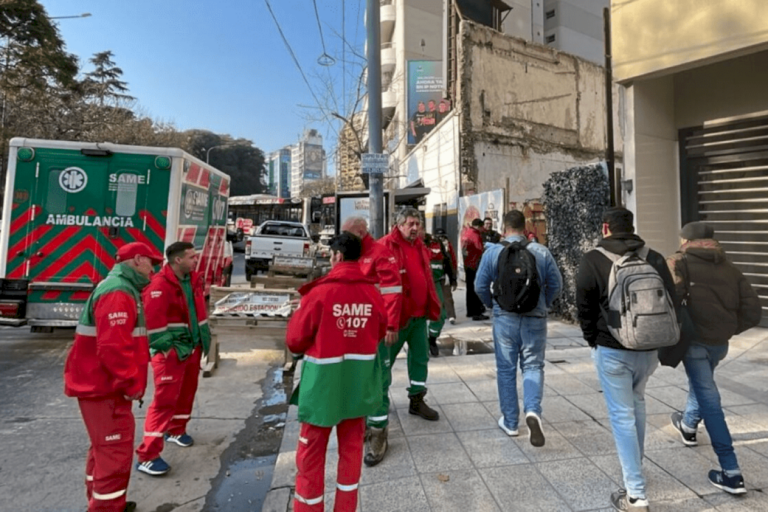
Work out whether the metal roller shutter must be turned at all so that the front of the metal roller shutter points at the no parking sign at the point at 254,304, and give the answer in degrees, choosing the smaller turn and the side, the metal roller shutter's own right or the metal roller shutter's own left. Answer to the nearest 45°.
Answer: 0° — it already faces it

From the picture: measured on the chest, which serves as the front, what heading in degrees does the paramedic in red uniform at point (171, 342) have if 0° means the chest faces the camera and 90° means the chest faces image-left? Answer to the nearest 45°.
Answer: approximately 315°

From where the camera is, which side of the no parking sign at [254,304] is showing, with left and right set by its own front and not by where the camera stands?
front

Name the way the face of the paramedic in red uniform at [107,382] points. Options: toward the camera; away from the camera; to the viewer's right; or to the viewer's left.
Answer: to the viewer's right

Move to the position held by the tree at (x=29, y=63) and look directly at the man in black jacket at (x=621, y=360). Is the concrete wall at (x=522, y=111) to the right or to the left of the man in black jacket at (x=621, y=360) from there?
left

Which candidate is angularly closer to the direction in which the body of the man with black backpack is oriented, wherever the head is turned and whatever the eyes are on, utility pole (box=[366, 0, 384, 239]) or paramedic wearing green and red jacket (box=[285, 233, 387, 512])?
the utility pole

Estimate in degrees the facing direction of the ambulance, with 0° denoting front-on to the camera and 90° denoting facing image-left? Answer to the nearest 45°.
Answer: approximately 180°

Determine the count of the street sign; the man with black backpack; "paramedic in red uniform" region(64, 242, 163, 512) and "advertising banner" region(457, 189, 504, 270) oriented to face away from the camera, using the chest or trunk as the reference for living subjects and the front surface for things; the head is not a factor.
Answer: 1

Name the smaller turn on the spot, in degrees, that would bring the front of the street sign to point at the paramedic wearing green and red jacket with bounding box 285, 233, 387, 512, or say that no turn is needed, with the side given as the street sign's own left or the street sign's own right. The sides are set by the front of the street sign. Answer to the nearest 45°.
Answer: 0° — it already faces them

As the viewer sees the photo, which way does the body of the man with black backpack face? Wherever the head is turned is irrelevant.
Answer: away from the camera

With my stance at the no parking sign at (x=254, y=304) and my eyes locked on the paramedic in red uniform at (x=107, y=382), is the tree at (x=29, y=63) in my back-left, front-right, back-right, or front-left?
back-right

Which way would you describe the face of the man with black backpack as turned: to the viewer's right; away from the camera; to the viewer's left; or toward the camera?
away from the camera

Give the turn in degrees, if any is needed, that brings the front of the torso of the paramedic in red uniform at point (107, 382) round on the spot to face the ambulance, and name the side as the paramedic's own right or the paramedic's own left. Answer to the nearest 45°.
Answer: approximately 90° to the paramedic's own left
